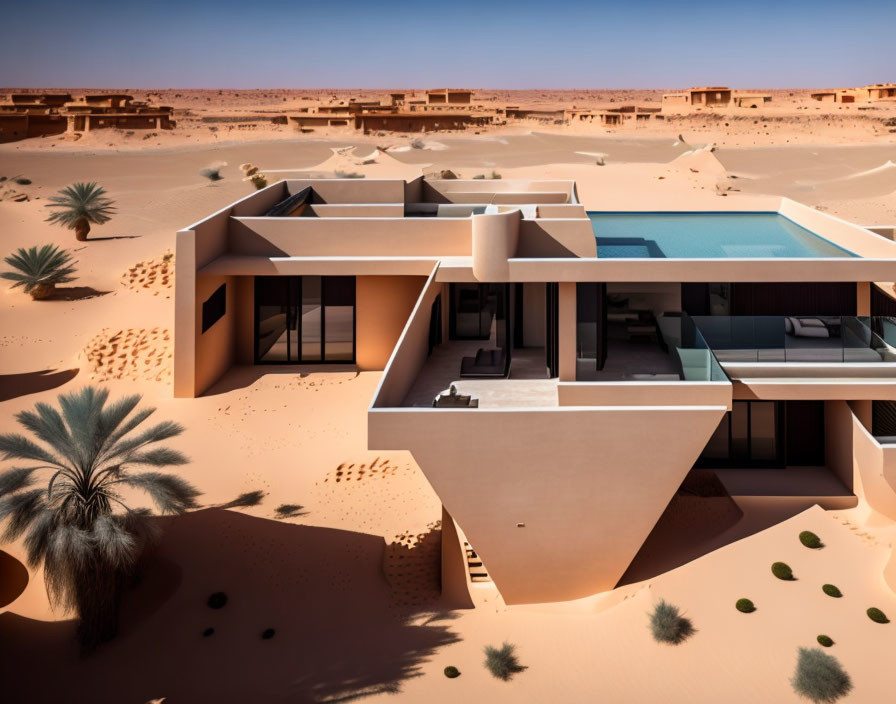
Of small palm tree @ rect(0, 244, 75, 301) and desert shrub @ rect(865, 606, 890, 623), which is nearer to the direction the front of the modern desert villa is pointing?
the desert shrub

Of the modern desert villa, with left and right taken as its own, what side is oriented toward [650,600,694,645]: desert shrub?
front

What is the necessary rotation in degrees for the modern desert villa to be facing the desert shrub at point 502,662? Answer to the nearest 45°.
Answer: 0° — it already faces it

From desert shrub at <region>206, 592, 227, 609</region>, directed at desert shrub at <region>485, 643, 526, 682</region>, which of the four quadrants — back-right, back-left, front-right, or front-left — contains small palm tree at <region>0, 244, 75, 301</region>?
back-left

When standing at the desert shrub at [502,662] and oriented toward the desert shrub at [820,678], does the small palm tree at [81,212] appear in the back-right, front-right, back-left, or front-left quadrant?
back-left

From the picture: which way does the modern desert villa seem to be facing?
toward the camera
